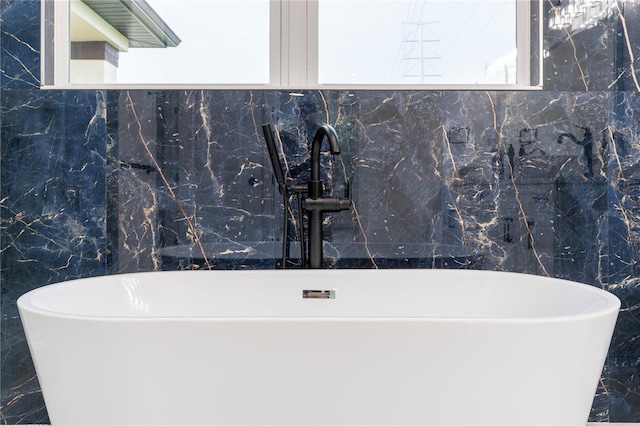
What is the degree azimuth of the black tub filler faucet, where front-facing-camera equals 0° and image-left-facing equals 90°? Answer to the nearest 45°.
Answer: approximately 315°

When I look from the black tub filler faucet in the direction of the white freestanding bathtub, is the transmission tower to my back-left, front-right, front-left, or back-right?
back-left

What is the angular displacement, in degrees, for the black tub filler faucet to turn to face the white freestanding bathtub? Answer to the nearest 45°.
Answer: approximately 45° to its right
